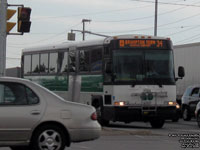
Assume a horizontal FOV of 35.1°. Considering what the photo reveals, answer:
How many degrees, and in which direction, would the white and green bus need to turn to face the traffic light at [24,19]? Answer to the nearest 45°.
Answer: approximately 90° to its right

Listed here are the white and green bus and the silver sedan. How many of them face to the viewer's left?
1

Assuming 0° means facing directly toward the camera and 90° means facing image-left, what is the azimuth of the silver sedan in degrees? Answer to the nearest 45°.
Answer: approximately 90°

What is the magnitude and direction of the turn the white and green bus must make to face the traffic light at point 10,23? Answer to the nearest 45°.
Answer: approximately 90° to its right

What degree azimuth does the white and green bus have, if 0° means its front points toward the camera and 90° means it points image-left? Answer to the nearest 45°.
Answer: approximately 315°
